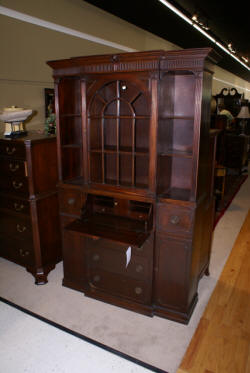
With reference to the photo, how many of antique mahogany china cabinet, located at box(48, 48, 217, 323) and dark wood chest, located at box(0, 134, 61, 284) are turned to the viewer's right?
0

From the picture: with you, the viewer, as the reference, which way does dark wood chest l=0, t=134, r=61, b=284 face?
facing the viewer and to the left of the viewer

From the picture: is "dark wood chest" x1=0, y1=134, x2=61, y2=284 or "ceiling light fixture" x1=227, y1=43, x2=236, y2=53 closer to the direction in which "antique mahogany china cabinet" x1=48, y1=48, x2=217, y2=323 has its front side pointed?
the dark wood chest

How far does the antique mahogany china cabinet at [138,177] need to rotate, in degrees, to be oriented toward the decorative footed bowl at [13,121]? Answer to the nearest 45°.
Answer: approximately 90° to its right

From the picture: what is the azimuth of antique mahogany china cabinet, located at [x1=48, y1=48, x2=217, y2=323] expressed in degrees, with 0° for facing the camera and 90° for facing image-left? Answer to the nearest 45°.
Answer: approximately 45°

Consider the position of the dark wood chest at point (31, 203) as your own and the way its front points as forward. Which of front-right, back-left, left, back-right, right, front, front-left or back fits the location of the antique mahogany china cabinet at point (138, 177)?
left

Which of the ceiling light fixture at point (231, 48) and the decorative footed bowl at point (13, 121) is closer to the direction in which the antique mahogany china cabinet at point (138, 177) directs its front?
the decorative footed bowl

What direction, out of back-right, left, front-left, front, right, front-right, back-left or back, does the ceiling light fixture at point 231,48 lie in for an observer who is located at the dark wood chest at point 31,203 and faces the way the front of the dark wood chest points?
back

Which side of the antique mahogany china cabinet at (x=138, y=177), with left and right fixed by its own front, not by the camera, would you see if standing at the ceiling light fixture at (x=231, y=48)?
back
